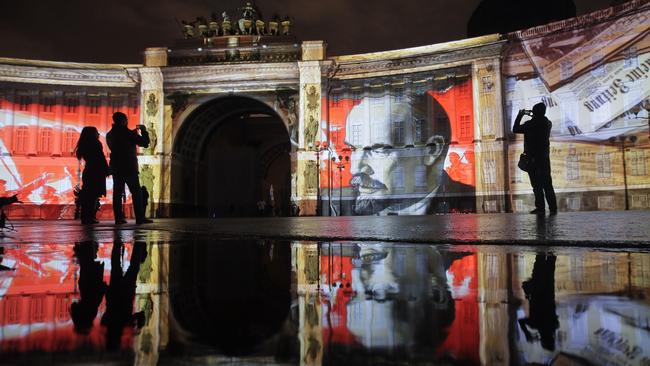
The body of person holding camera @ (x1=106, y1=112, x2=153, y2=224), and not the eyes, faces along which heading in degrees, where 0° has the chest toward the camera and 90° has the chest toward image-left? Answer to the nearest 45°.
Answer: approximately 225°

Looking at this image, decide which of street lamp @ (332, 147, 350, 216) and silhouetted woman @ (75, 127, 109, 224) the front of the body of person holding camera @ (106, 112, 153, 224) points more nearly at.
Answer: the street lamp

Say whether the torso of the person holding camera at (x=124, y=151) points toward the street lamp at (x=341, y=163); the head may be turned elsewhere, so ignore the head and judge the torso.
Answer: yes

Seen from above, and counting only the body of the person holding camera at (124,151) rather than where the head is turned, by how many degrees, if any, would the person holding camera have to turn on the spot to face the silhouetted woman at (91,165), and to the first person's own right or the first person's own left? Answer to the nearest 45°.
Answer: approximately 90° to the first person's own left

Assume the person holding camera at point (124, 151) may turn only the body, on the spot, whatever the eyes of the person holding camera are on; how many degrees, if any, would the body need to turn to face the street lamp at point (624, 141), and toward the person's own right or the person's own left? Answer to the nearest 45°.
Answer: approximately 45° to the person's own right

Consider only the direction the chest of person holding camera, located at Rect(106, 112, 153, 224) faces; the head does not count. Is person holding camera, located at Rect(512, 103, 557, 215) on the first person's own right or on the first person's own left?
on the first person's own right
